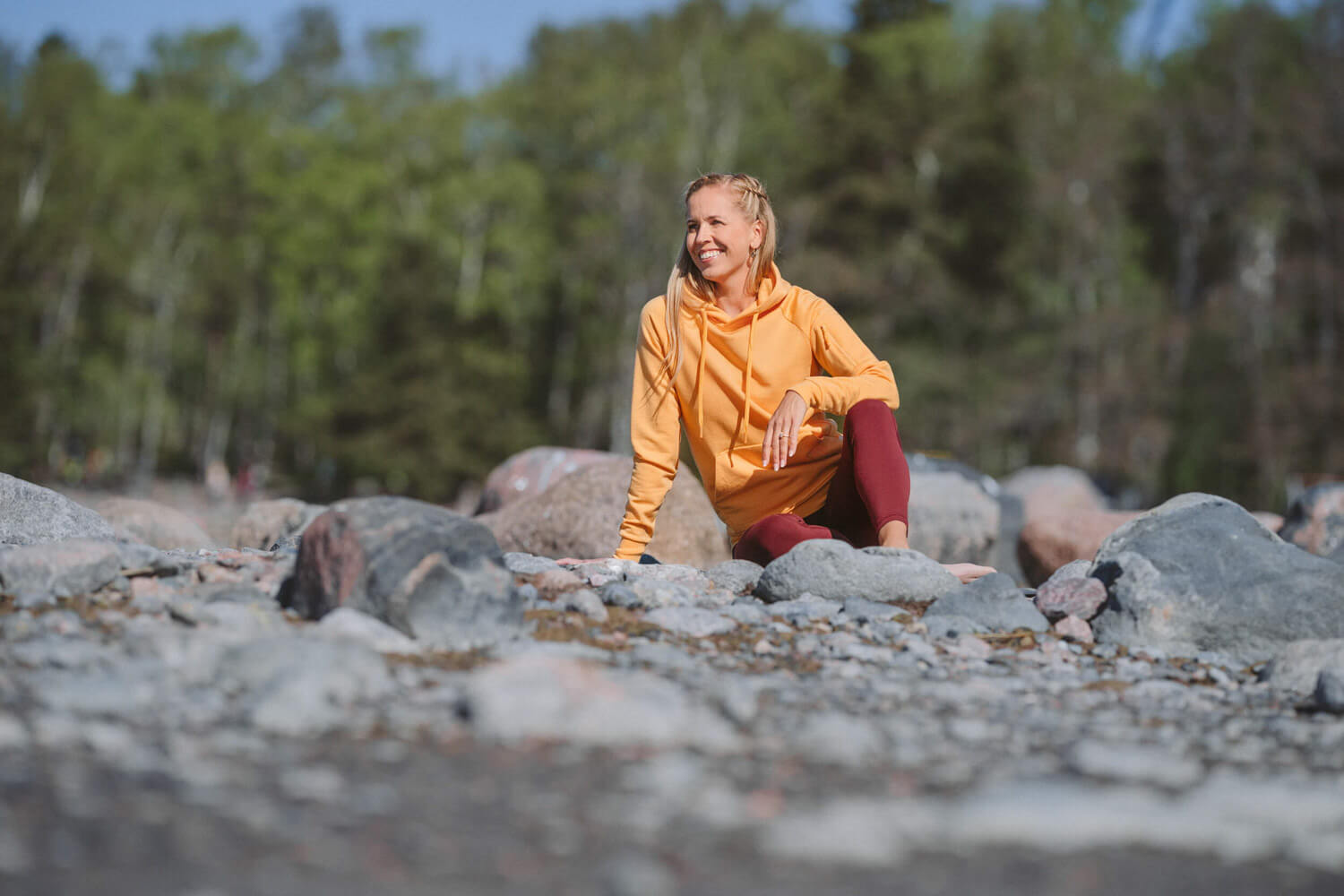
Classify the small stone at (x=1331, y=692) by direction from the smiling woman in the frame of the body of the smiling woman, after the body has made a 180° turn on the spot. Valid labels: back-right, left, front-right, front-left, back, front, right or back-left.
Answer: back-right

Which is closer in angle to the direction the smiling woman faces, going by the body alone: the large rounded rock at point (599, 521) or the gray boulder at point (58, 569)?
the gray boulder

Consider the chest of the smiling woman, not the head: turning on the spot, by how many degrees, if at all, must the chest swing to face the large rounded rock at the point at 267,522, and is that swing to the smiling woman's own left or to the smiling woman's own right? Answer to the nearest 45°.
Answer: approximately 135° to the smiling woman's own right

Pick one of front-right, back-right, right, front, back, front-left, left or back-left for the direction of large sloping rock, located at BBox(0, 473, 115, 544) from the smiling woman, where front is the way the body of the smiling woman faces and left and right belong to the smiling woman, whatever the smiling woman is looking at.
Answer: right

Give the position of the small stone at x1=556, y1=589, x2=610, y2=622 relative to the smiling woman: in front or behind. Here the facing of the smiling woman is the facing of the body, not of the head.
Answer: in front

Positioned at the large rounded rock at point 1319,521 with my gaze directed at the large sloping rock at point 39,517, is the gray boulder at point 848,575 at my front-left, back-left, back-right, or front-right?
front-left

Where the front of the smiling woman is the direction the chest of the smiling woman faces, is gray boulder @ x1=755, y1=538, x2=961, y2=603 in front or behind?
in front

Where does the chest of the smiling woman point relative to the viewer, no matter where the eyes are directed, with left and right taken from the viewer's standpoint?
facing the viewer

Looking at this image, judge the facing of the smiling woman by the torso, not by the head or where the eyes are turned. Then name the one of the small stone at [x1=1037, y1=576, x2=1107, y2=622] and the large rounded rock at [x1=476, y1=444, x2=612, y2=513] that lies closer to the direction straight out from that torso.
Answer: the small stone

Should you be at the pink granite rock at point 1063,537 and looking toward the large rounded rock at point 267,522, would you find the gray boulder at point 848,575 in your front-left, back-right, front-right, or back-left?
front-left

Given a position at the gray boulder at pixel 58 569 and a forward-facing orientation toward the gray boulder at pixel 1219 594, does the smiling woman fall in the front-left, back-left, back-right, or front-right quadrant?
front-left

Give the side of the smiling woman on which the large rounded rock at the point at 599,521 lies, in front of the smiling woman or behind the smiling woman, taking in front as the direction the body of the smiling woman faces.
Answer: behind

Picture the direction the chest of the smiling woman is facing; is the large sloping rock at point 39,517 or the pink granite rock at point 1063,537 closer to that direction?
the large sloping rock
